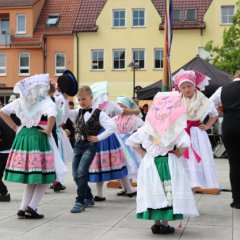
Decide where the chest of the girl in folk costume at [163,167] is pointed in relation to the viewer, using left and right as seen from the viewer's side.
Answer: facing away from the viewer

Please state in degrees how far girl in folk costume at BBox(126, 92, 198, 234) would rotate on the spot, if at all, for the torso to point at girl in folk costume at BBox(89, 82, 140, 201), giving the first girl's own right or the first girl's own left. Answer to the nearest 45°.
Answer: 0° — they already face them

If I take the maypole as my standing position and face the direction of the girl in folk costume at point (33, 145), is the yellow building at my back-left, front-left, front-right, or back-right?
back-right

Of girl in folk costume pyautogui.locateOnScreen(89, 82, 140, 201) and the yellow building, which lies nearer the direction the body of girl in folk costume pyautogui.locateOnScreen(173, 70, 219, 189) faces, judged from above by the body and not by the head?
the girl in folk costume

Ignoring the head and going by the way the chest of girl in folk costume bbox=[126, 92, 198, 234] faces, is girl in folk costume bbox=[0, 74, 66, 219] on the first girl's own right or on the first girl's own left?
on the first girl's own left
